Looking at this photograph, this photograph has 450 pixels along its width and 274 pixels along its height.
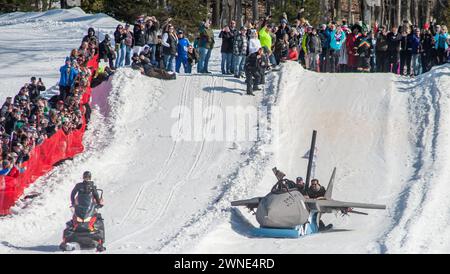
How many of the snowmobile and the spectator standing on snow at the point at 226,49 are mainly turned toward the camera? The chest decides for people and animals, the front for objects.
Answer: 2

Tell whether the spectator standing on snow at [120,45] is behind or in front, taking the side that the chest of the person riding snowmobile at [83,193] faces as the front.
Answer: behind

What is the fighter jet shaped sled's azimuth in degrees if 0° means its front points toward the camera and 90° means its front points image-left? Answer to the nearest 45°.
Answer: approximately 45°

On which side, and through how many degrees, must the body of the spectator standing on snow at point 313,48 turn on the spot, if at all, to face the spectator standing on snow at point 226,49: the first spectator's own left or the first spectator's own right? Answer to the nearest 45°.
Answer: approximately 90° to the first spectator's own right

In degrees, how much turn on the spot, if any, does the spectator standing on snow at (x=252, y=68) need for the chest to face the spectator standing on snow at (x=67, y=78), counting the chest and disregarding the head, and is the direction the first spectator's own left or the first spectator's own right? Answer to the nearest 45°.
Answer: approximately 135° to the first spectator's own right

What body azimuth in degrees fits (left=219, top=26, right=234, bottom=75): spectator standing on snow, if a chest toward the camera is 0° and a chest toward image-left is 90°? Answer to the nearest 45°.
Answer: approximately 0°

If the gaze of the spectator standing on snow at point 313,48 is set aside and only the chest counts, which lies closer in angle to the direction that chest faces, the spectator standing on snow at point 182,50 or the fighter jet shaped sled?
the fighter jet shaped sled

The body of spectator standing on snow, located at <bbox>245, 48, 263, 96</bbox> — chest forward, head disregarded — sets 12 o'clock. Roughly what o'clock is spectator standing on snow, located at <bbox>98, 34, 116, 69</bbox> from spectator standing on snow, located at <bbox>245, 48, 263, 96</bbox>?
spectator standing on snow, located at <bbox>98, 34, 116, 69</bbox> is roughly at 5 o'clock from spectator standing on snow, located at <bbox>245, 48, 263, 96</bbox>.

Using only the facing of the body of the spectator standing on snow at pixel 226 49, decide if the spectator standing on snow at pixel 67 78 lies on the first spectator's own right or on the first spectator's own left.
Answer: on the first spectator's own right

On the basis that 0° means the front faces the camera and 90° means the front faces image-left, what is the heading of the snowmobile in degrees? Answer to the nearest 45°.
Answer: approximately 0°

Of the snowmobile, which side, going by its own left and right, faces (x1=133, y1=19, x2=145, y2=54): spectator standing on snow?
back
